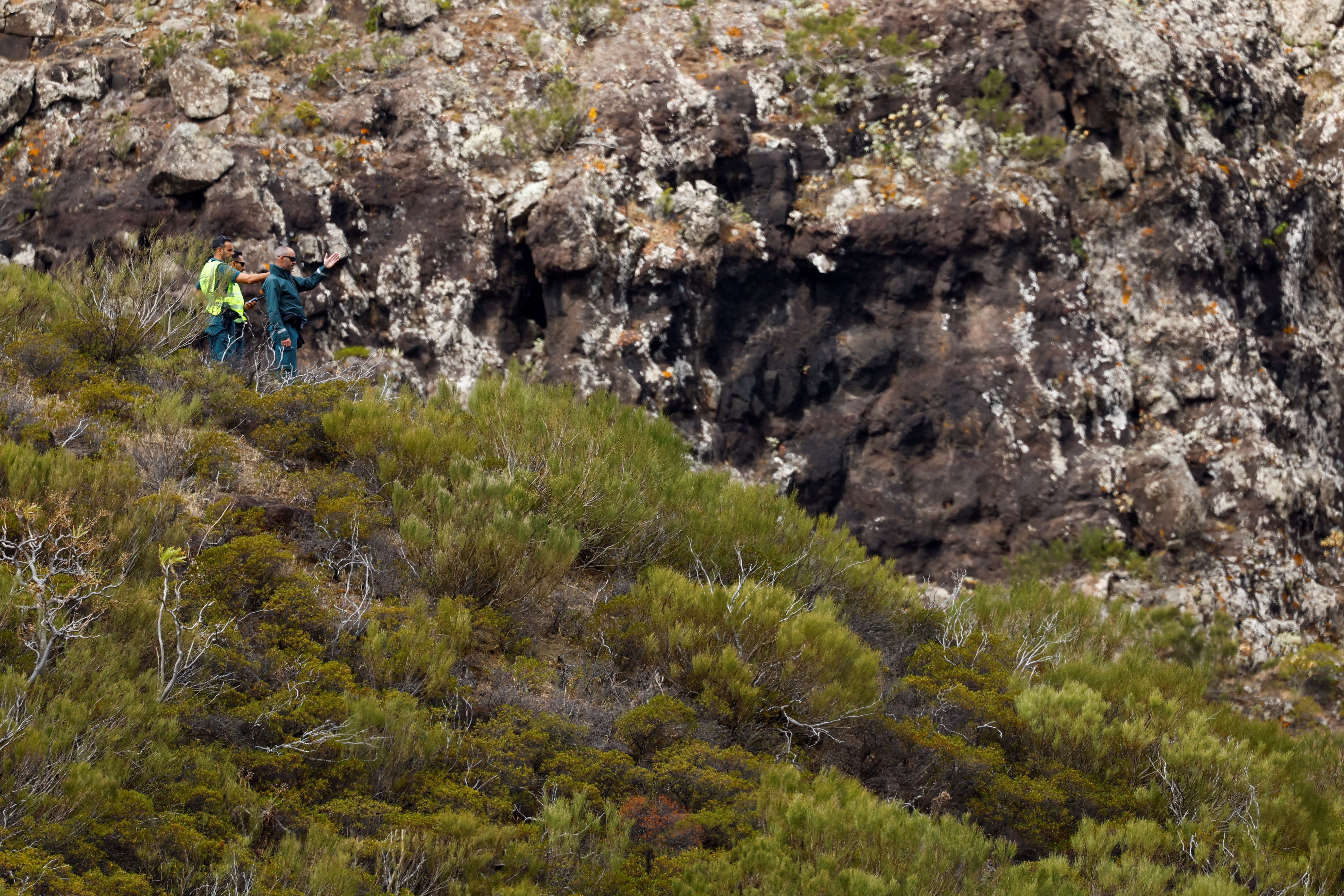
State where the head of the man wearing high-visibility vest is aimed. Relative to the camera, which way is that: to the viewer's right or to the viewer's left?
to the viewer's right

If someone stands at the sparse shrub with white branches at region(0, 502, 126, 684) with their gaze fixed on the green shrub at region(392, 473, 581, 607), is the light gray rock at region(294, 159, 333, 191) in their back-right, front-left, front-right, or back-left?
front-left

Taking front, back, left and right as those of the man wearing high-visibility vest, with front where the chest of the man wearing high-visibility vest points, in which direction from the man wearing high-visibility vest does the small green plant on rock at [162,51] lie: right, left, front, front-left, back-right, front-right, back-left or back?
left

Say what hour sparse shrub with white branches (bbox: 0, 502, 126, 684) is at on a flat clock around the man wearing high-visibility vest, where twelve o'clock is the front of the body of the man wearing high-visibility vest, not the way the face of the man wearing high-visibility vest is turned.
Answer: The sparse shrub with white branches is roughly at 3 o'clock from the man wearing high-visibility vest.

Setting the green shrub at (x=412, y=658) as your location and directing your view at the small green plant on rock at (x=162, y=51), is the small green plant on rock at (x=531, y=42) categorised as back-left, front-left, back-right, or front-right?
front-right

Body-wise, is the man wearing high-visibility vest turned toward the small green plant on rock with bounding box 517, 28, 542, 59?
no

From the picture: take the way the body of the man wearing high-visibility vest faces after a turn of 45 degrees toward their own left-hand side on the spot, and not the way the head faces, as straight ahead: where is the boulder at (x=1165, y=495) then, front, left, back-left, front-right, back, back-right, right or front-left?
front-right

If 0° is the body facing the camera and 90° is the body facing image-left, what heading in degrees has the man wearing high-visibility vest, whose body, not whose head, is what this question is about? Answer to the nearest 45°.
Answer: approximately 270°

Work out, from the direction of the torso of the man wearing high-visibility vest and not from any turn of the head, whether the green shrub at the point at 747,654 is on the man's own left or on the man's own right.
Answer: on the man's own right

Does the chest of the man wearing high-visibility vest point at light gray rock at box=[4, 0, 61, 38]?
no

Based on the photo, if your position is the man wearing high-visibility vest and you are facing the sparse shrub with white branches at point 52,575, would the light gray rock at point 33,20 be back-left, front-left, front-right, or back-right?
back-right

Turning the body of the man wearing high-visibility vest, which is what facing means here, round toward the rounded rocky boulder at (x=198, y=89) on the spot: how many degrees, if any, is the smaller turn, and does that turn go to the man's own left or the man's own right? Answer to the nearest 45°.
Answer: approximately 90° to the man's own left

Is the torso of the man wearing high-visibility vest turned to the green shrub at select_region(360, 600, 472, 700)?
no

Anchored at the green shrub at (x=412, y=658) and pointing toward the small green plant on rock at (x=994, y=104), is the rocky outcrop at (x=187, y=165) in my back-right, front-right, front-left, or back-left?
front-left

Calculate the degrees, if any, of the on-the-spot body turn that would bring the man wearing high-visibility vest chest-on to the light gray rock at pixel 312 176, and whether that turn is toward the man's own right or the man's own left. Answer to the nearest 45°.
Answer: approximately 90° to the man's own left

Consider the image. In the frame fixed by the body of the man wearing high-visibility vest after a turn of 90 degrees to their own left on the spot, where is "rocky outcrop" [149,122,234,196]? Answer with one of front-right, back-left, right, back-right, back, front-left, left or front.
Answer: front
